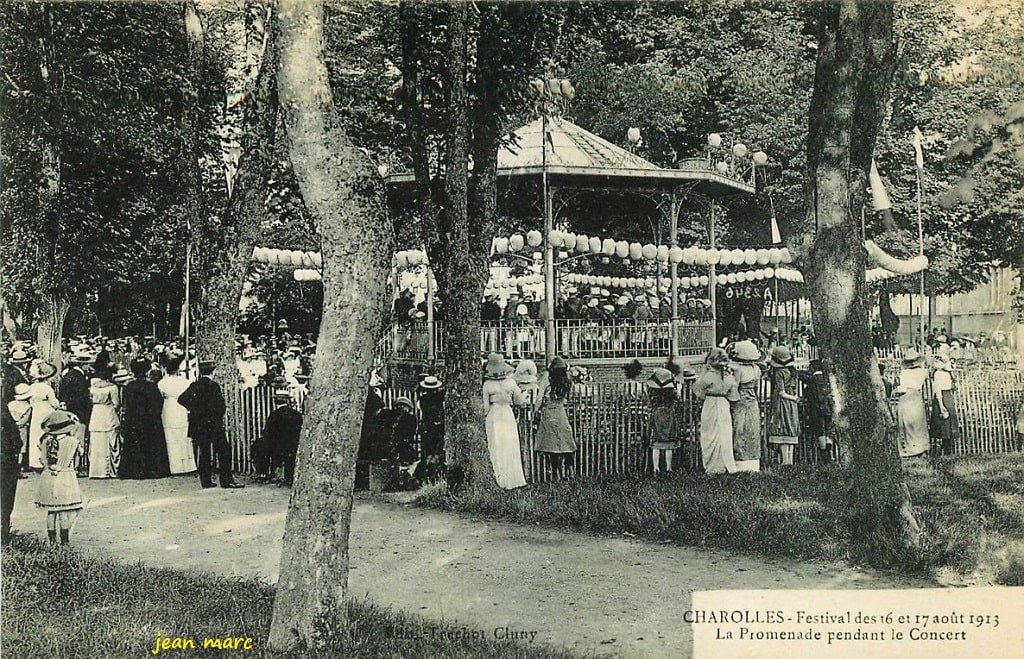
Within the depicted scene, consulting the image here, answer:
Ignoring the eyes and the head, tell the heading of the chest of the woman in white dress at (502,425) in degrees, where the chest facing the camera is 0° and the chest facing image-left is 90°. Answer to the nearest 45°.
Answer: approximately 180°

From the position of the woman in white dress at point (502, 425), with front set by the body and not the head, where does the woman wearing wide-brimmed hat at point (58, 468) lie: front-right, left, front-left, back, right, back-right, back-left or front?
back-left

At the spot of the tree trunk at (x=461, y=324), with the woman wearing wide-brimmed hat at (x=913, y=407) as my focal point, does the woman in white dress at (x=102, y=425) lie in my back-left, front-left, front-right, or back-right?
back-left

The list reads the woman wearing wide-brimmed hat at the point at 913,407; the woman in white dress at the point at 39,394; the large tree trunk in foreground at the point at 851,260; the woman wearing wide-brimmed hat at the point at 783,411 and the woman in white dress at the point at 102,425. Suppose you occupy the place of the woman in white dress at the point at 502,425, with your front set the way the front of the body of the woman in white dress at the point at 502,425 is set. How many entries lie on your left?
2

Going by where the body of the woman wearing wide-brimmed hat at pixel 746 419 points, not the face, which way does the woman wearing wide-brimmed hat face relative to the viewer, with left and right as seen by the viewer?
facing away from the viewer

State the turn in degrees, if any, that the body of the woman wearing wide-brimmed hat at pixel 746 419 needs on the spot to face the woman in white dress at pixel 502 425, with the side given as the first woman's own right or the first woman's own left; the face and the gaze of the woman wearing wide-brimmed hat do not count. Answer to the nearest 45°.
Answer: approximately 90° to the first woman's own left
